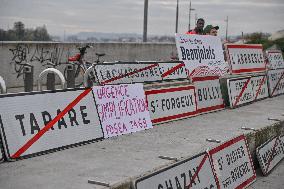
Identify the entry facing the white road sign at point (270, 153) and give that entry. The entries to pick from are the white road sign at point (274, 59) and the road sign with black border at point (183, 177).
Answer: the white road sign at point (274, 59)

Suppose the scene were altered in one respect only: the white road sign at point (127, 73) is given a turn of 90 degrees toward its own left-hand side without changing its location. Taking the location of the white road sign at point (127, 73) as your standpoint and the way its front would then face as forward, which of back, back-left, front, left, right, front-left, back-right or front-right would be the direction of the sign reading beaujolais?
front-left

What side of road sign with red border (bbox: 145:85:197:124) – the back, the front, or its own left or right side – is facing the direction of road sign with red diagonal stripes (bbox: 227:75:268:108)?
left

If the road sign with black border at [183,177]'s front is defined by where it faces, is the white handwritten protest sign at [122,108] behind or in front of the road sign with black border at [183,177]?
behind

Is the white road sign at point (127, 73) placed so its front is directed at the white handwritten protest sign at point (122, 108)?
yes

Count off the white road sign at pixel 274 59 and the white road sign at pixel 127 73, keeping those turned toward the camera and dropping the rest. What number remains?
2

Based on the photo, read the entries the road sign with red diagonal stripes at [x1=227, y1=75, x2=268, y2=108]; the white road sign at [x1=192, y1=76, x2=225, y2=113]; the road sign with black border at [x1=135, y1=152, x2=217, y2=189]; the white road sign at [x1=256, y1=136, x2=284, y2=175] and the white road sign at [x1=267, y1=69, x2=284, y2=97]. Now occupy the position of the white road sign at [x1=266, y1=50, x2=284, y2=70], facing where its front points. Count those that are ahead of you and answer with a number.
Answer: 5

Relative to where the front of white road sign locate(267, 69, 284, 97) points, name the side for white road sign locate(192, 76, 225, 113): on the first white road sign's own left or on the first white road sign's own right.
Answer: on the first white road sign's own right

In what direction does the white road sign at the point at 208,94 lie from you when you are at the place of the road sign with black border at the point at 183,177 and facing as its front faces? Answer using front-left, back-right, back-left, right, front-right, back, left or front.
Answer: back-left

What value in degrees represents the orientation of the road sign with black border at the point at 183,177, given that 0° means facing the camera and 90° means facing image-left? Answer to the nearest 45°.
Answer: approximately 315°
